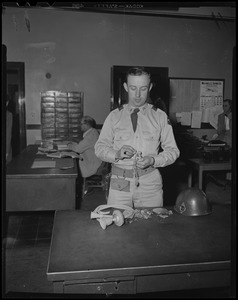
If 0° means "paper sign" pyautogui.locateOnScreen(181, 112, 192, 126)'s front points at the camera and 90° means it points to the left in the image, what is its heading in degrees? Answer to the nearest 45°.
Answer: approximately 0°

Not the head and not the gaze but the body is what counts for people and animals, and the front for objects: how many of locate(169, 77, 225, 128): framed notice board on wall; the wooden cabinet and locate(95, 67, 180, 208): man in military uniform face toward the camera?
3

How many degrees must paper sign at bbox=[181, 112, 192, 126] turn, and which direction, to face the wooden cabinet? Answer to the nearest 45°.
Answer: approximately 45° to its right

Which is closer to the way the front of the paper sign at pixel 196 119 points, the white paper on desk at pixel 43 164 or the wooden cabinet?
the white paper on desk

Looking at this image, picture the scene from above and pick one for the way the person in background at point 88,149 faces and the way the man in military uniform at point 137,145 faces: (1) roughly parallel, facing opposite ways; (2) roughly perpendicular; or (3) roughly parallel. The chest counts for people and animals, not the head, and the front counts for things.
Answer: roughly perpendicular

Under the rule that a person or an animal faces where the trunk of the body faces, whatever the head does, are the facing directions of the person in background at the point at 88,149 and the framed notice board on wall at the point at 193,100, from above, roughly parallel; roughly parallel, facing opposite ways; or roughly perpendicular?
roughly perpendicular

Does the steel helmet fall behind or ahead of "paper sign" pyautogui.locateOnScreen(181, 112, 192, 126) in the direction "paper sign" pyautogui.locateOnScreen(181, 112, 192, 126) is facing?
ahead

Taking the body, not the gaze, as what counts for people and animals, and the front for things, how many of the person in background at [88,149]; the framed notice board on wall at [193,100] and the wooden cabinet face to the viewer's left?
1

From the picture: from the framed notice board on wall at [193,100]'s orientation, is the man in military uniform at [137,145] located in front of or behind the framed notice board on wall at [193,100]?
in front

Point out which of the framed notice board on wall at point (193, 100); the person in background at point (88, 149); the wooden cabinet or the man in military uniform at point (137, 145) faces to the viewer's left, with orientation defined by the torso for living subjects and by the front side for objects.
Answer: the person in background

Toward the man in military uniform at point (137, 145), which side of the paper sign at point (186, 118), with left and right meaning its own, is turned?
front

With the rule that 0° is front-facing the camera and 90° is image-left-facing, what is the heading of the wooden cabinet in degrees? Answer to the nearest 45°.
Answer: approximately 0°
